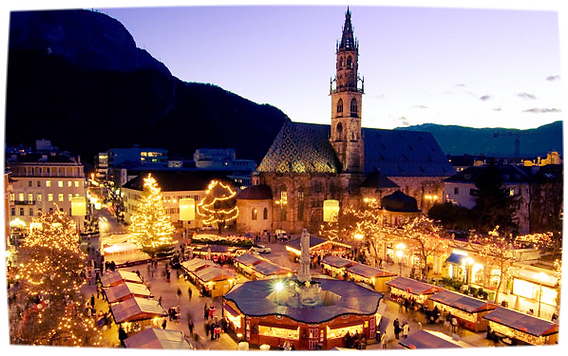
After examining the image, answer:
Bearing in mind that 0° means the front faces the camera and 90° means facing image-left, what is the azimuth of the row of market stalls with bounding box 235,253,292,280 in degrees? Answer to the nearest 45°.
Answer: approximately 45°

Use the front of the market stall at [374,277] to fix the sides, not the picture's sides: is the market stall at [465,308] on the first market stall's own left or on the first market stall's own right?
on the first market stall's own left

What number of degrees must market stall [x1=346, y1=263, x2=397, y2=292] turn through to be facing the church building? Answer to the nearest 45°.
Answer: approximately 135° to its right

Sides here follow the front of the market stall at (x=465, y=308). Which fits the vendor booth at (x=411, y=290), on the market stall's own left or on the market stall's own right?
on the market stall's own right

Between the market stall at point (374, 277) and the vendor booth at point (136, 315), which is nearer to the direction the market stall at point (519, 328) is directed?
the vendor booth

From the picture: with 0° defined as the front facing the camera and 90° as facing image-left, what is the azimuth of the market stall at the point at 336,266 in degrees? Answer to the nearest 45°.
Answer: approximately 45°

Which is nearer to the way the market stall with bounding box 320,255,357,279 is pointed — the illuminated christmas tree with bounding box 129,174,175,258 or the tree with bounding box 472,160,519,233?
the illuminated christmas tree

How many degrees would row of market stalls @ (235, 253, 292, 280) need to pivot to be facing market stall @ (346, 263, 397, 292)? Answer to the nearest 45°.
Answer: approximately 135° to its left
